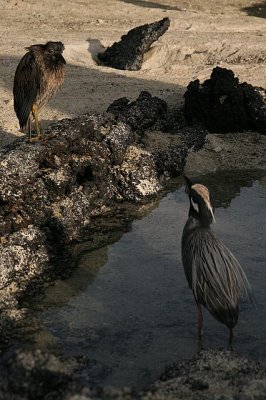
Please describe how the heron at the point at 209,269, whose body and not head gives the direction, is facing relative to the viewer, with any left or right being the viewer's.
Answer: facing away from the viewer and to the left of the viewer

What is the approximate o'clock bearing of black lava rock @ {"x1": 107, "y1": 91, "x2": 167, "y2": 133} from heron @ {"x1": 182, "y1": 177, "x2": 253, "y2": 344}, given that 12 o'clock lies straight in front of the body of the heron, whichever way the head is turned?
The black lava rock is roughly at 1 o'clock from the heron.

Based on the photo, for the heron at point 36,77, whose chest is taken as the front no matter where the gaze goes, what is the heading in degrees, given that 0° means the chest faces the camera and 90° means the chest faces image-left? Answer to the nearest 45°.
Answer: approximately 315°

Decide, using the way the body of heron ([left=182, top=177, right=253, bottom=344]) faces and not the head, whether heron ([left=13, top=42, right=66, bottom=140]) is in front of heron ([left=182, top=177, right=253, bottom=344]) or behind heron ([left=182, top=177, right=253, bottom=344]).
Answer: in front

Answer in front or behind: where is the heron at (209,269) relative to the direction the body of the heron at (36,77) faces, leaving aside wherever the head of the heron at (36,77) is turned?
in front

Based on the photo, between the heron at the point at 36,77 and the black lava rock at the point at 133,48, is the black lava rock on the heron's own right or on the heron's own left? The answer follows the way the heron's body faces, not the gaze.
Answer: on the heron's own left

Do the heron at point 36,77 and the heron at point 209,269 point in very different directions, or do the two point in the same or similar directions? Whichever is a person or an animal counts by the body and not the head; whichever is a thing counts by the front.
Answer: very different directions
